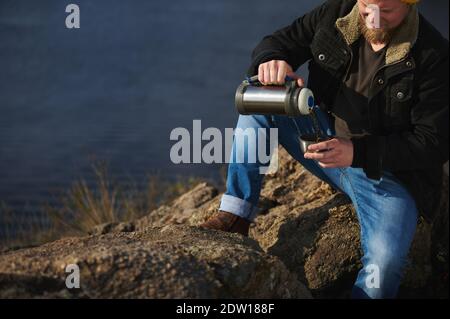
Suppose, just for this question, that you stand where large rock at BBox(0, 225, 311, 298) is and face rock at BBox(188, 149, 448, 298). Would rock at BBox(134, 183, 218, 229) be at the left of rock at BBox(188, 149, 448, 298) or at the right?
left

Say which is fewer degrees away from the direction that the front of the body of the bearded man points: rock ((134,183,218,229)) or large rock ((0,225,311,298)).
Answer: the large rock

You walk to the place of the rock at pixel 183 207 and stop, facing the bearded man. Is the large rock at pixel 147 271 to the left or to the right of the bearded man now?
right

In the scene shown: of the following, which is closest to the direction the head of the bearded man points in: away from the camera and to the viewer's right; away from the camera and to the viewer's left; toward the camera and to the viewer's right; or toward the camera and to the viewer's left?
toward the camera and to the viewer's left

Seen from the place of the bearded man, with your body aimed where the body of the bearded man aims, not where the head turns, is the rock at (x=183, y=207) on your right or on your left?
on your right
